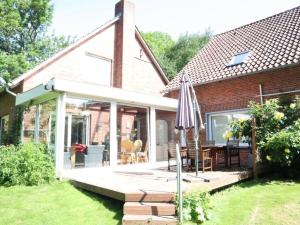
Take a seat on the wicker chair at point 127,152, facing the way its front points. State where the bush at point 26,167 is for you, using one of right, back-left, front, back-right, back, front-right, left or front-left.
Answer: right

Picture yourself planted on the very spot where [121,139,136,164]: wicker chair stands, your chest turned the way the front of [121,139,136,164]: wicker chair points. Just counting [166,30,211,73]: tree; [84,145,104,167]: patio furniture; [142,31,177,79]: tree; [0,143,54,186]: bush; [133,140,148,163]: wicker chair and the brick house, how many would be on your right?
2

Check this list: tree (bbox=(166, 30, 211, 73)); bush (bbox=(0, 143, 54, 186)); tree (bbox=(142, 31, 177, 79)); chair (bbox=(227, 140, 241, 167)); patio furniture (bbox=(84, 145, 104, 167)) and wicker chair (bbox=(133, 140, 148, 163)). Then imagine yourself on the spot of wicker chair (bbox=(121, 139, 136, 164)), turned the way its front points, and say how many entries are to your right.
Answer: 2

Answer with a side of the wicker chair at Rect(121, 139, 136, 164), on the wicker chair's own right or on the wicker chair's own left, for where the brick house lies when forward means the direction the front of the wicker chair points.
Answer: on the wicker chair's own left

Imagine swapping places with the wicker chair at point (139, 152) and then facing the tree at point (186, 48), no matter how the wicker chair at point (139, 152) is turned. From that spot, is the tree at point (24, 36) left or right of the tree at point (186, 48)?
left

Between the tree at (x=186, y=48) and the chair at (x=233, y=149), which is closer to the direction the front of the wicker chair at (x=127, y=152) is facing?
the chair

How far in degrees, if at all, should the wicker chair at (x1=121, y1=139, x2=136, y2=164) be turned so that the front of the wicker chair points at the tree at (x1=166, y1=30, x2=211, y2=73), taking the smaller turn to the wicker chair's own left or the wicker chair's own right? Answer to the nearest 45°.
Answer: approximately 135° to the wicker chair's own left

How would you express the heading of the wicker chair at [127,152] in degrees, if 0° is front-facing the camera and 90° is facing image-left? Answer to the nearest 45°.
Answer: approximately 315°

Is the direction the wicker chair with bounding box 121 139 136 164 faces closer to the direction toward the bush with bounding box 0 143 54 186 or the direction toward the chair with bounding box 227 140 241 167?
the chair

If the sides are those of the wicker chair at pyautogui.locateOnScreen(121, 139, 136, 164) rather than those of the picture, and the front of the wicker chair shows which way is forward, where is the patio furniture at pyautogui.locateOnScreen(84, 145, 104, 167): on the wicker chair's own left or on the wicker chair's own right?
on the wicker chair's own right

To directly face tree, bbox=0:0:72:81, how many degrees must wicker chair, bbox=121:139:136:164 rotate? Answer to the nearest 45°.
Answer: approximately 180°

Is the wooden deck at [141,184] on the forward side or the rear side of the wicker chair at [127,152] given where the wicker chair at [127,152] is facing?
on the forward side

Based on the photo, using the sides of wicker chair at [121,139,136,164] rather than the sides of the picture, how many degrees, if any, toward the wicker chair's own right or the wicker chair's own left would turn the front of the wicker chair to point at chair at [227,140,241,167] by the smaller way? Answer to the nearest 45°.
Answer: approximately 45° to the wicker chair's own left
